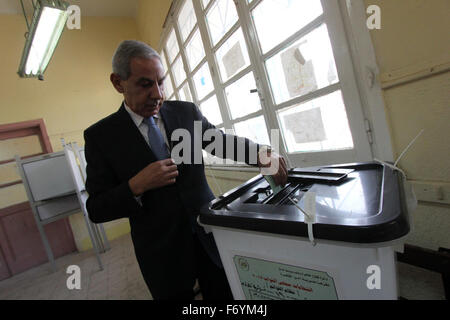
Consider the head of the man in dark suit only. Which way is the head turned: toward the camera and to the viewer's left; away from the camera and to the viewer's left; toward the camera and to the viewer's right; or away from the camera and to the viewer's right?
toward the camera and to the viewer's right

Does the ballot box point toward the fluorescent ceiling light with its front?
no

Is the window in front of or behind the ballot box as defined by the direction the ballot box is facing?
behind

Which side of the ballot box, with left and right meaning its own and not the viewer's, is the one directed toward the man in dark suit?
right

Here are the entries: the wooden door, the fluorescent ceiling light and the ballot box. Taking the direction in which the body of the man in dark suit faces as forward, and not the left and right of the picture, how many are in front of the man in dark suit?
1

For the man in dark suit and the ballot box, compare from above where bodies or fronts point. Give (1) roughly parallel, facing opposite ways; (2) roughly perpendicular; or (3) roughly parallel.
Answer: roughly perpendicular

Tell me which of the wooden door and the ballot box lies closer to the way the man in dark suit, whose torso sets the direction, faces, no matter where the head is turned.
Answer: the ballot box

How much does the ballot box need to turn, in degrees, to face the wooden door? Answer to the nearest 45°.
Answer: approximately 135° to its right

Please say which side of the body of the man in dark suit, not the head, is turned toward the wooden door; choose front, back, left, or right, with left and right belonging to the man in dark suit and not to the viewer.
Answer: back

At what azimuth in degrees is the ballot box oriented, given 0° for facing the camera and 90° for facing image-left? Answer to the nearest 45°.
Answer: approximately 0°

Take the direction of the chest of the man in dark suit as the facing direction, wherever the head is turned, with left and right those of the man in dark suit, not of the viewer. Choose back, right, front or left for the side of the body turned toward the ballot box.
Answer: front

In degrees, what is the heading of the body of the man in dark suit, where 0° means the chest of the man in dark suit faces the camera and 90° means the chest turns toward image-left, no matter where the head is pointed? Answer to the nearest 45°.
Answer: approximately 315°

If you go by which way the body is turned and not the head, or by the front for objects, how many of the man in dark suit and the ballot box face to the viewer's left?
0

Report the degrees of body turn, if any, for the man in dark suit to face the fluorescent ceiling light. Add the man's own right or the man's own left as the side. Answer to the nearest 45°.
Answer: approximately 180°
